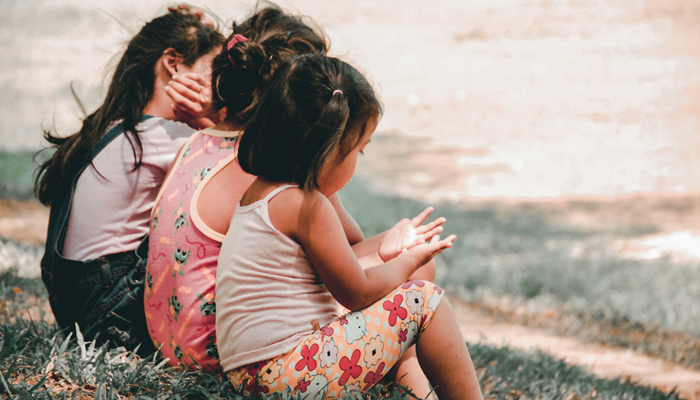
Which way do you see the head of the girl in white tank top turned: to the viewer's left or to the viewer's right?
to the viewer's right

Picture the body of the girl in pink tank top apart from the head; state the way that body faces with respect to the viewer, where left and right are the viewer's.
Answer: facing away from the viewer and to the right of the viewer
